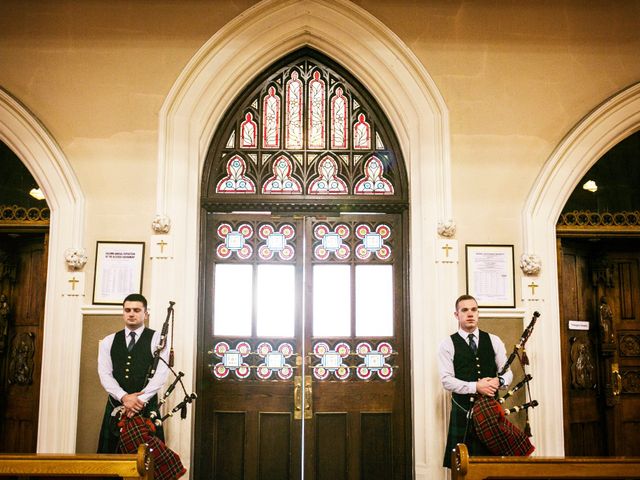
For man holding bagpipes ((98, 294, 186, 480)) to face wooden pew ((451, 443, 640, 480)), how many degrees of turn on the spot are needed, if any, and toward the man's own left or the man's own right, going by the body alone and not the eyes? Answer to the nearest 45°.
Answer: approximately 45° to the man's own left

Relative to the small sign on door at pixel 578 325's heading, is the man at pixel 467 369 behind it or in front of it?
in front

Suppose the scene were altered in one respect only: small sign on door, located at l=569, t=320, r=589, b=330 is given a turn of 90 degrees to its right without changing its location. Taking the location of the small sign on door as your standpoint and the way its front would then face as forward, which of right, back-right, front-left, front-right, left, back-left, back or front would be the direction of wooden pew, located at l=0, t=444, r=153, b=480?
front-left

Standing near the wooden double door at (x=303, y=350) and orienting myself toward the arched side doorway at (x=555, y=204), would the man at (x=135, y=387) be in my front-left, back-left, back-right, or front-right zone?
back-right

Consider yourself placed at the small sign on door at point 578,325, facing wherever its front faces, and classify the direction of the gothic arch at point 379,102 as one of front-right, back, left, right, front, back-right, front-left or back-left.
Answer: front-right

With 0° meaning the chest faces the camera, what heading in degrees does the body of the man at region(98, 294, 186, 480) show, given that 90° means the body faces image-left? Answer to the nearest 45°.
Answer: approximately 0°

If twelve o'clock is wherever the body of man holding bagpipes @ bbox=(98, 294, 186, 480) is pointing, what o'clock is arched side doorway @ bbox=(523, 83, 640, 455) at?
The arched side doorway is roughly at 9 o'clock from the man holding bagpipes.

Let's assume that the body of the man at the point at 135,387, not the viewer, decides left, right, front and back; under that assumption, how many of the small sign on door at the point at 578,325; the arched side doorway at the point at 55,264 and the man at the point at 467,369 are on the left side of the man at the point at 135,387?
2

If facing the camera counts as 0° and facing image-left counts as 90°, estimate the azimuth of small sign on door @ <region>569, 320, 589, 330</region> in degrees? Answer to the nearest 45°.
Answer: approximately 0°

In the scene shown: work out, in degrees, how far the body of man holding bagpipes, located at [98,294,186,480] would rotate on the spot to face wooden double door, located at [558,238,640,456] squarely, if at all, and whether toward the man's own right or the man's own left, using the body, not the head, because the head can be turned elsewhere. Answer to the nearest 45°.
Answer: approximately 90° to the man's own left

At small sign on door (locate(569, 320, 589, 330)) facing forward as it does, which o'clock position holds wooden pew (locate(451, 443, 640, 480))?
The wooden pew is roughly at 12 o'clock from the small sign on door.

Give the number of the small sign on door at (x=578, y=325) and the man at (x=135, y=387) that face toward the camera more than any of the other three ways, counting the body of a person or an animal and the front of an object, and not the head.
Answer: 2
